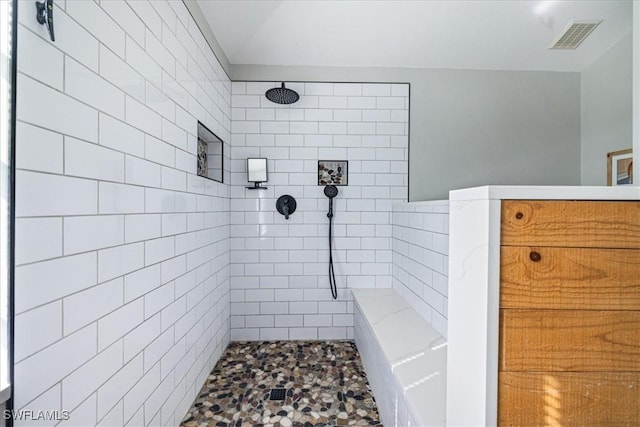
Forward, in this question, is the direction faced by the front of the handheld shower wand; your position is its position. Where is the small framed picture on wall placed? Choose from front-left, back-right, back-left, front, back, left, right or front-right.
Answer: left

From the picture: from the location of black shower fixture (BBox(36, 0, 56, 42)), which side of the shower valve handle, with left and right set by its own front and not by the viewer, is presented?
front

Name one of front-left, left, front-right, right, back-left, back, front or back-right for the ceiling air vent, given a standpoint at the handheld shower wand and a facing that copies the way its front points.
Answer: left

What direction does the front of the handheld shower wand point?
toward the camera

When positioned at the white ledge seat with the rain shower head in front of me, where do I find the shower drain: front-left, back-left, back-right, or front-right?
front-left

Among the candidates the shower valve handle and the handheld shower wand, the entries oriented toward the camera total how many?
2

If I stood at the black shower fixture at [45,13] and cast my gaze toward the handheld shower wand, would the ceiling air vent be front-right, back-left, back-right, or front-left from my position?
front-right

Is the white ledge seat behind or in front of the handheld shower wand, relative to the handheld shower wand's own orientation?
in front

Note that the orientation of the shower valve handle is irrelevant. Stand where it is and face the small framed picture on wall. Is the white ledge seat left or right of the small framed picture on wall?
right

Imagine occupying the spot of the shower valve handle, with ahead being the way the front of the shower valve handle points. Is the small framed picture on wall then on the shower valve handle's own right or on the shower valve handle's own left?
on the shower valve handle's own left

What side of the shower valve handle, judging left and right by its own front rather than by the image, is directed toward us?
front

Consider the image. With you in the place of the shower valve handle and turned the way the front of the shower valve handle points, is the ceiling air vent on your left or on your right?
on your left
